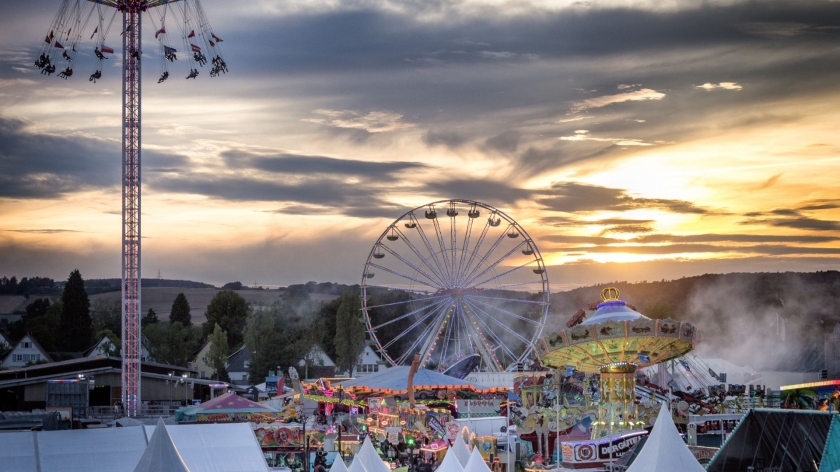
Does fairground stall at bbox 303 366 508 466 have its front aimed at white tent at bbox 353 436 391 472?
yes

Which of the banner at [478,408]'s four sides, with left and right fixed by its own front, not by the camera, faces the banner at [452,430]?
front

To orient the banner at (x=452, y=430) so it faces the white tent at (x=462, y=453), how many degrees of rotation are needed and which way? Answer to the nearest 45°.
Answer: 0° — it already faces it

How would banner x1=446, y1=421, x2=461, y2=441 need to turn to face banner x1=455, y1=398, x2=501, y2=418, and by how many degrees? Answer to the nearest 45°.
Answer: approximately 180°

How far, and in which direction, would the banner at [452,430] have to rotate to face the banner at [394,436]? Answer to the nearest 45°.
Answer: approximately 135° to its right

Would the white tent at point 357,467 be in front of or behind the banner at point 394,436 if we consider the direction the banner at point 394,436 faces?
in front

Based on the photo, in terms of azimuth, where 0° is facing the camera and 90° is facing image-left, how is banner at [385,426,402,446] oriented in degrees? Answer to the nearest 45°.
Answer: approximately 0°

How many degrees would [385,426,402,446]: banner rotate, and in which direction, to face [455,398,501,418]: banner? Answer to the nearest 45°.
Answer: approximately 135° to its left

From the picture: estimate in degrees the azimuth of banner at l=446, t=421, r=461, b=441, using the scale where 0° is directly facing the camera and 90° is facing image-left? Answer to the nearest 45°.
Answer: approximately 0°
